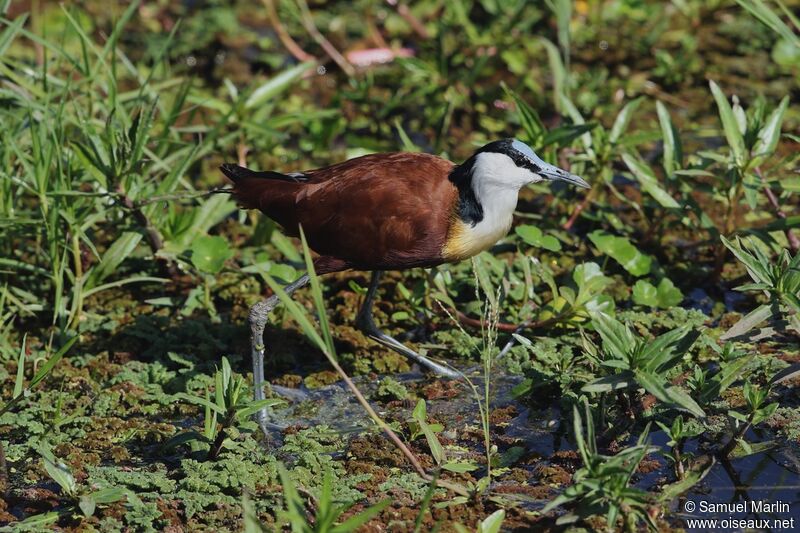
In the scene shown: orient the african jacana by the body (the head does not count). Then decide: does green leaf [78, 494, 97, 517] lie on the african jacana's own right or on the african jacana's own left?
on the african jacana's own right

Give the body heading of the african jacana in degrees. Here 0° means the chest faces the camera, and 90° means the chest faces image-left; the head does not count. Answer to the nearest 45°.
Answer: approximately 270°

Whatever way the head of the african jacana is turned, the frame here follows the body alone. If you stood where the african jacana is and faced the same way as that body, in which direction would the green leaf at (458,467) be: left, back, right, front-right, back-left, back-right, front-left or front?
right

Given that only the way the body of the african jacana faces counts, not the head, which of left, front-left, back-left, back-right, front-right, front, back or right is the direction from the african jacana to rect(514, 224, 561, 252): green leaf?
front-left

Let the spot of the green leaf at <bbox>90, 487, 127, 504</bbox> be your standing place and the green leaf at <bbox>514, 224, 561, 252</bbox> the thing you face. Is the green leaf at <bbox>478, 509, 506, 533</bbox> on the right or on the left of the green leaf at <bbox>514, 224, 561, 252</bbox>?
right

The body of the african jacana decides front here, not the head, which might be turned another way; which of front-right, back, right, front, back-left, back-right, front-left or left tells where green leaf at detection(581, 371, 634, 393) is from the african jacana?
front-right

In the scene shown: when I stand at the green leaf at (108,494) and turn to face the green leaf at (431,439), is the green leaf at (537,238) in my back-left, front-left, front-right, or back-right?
front-left

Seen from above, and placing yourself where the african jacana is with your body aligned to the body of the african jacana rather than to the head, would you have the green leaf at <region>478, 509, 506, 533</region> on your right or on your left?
on your right

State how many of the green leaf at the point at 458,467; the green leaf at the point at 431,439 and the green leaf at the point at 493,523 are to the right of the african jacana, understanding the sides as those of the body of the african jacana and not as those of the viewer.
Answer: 3
